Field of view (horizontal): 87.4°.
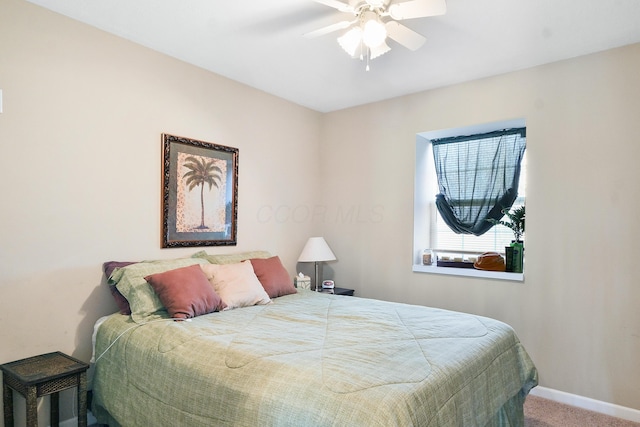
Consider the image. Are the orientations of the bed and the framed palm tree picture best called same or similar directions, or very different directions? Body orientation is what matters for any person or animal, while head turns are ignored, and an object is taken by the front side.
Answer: same or similar directions

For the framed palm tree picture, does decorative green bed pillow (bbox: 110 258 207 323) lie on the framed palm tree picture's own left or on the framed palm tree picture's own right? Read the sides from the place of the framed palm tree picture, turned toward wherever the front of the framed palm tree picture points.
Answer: on the framed palm tree picture's own right

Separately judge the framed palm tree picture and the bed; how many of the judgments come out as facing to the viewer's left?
0

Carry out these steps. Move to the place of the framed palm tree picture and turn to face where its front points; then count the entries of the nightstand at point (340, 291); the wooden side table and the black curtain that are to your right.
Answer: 1

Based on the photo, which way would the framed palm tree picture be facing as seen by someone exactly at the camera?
facing the viewer and to the right of the viewer

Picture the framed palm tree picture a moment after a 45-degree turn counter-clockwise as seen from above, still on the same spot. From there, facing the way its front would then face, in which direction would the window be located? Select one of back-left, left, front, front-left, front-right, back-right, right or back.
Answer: front

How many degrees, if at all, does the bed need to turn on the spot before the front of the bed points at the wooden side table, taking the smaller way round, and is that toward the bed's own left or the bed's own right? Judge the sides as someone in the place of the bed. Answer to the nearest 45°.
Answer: approximately 135° to the bed's own right

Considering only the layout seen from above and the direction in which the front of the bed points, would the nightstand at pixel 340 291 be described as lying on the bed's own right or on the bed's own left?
on the bed's own left
